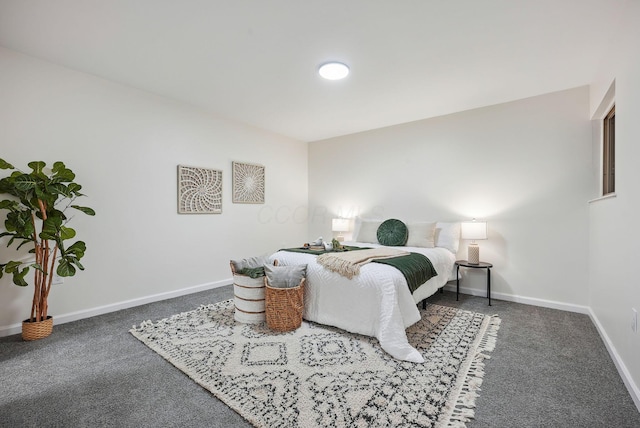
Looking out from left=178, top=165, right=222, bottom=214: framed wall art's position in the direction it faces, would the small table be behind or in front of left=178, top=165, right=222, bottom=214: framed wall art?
in front

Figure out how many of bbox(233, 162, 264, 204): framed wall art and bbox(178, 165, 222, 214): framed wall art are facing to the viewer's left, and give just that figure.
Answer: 0

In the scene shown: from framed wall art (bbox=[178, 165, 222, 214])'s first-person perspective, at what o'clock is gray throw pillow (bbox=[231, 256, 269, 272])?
The gray throw pillow is roughly at 1 o'clock from the framed wall art.

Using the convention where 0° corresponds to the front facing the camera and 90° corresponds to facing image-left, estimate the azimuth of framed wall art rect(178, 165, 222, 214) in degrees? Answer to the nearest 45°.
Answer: approximately 315°

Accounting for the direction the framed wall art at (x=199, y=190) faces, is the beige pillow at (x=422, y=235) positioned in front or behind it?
in front

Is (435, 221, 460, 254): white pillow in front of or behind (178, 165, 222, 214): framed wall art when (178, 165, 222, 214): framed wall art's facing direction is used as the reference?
in front

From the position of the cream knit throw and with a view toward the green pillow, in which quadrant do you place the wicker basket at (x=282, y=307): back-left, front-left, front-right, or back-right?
back-left

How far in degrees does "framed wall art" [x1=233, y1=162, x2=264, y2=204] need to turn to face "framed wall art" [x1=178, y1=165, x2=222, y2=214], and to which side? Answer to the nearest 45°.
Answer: approximately 90° to its right

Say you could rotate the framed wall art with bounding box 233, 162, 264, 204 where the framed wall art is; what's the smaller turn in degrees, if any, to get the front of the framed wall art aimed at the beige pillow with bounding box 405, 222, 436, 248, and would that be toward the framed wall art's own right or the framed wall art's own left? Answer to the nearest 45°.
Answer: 0° — it already faces it

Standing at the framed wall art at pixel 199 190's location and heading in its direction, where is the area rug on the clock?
The area rug is roughly at 1 o'clock from the framed wall art.

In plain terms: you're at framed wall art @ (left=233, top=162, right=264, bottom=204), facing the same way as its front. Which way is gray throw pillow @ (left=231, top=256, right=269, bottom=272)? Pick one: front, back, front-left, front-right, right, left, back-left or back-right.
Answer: front-right

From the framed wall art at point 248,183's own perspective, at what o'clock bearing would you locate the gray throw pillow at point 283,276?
The gray throw pillow is roughly at 1 o'clock from the framed wall art.
